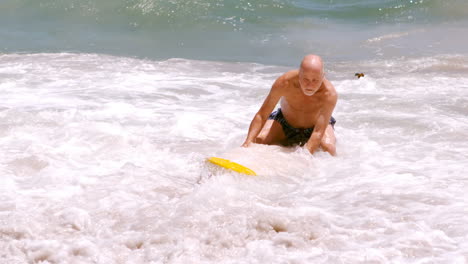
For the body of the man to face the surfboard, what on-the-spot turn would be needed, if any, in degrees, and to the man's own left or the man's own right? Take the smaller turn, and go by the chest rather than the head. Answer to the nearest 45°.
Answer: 0° — they already face it

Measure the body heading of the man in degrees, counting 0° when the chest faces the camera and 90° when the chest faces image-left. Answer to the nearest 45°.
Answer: approximately 45°
